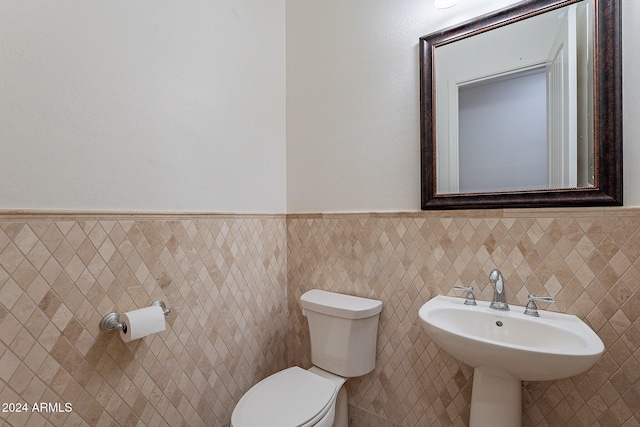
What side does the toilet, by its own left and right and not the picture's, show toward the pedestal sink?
left

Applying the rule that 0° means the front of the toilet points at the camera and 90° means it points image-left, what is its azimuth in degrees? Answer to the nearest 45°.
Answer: approximately 45°

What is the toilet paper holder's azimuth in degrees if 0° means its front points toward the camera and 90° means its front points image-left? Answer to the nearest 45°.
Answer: approximately 315°

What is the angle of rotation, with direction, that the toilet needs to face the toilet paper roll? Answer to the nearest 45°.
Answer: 0° — it already faces it

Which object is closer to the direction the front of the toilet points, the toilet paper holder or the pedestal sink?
the toilet paper holder
